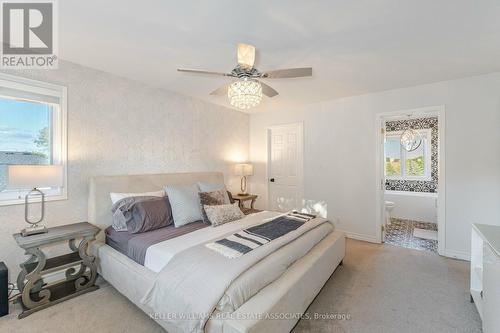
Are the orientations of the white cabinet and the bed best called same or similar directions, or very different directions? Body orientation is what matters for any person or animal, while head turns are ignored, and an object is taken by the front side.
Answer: very different directions

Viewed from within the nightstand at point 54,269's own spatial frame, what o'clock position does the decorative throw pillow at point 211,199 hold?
The decorative throw pillow is roughly at 9 o'clock from the nightstand.

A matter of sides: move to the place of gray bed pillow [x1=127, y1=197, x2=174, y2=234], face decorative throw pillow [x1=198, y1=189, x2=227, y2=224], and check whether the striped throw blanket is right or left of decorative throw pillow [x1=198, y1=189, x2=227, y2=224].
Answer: right

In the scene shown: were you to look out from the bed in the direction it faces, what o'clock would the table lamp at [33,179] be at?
The table lamp is roughly at 5 o'clock from the bed.

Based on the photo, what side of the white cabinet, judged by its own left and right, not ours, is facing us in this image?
left

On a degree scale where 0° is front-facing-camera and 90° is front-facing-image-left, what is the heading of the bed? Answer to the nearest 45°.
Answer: approximately 315°

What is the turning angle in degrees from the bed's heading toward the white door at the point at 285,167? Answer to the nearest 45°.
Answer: approximately 90° to its left

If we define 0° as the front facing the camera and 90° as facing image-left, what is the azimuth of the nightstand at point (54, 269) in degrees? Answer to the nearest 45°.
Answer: approximately 315°

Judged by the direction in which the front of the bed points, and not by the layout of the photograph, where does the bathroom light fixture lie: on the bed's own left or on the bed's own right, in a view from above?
on the bed's own left
